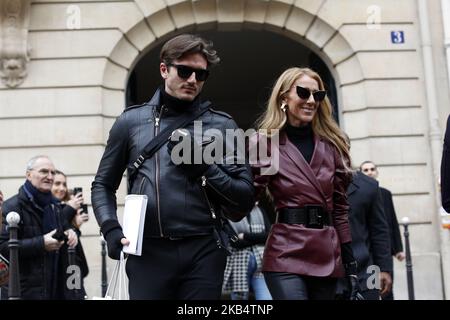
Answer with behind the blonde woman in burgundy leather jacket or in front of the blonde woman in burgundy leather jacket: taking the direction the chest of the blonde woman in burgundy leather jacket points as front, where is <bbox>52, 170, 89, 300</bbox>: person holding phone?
behind

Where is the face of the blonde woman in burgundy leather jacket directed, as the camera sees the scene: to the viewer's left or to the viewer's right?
to the viewer's right

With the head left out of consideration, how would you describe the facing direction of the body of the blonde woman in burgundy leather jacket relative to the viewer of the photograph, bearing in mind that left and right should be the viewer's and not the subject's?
facing the viewer and to the right of the viewer

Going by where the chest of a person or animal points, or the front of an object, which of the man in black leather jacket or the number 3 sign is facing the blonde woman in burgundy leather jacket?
the number 3 sign

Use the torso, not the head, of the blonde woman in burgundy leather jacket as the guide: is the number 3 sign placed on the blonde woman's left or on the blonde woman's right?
on the blonde woman's left

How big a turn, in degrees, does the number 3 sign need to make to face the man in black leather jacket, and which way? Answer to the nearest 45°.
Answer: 0° — it already faces them

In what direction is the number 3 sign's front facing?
toward the camera

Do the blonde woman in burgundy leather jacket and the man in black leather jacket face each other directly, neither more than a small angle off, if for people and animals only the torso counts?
no

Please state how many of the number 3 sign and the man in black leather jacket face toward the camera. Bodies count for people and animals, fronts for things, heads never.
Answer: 2

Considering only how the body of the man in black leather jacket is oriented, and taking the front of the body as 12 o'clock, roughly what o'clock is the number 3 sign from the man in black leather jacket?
The number 3 sign is roughly at 7 o'clock from the man in black leather jacket.

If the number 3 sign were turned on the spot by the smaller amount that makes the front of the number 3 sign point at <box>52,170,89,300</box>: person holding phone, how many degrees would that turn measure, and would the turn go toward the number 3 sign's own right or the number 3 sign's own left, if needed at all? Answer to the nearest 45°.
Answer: approximately 45° to the number 3 sign's own right

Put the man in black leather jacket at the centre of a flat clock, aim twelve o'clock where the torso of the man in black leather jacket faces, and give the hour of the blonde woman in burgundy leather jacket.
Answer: The blonde woman in burgundy leather jacket is roughly at 8 o'clock from the man in black leather jacket.

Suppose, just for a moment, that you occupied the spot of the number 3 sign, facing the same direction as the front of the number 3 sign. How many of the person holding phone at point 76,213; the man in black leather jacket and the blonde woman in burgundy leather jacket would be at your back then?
0

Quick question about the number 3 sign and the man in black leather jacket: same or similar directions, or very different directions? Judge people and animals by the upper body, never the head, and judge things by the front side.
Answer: same or similar directions

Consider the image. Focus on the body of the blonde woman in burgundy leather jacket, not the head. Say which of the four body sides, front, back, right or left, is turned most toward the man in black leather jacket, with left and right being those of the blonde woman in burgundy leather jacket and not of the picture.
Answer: right

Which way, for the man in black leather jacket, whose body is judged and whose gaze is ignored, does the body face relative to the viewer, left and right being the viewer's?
facing the viewer

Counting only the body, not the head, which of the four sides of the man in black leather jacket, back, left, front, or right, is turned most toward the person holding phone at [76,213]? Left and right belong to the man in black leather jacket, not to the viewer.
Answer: back

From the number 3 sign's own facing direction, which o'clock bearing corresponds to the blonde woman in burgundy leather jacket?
The blonde woman in burgundy leather jacket is roughly at 12 o'clock from the number 3 sign.
